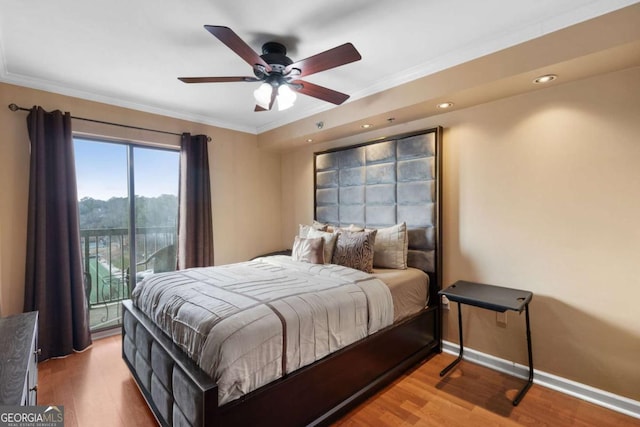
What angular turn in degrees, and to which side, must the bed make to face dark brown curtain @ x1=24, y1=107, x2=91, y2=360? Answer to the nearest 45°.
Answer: approximately 45° to its right

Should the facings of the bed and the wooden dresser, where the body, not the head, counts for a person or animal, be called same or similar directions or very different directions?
very different directions

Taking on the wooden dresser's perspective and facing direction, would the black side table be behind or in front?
in front

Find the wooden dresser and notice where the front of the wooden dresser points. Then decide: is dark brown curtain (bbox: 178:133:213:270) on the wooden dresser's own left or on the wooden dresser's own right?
on the wooden dresser's own left

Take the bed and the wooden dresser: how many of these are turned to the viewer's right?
1

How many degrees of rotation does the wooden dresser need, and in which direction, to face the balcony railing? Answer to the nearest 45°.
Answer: approximately 90° to its left

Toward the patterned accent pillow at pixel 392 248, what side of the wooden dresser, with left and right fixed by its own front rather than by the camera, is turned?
front

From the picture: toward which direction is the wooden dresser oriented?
to the viewer's right

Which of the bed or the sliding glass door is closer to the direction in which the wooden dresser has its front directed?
the bed

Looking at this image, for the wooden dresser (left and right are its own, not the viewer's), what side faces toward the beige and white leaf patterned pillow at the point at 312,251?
front

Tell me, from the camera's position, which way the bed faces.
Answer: facing the viewer and to the left of the viewer
